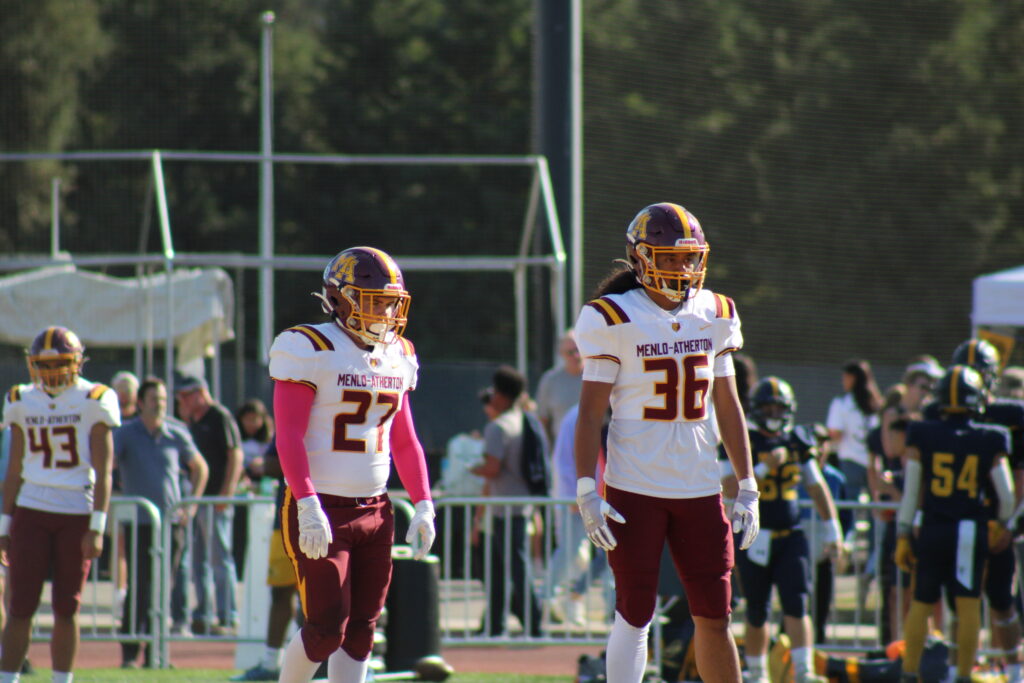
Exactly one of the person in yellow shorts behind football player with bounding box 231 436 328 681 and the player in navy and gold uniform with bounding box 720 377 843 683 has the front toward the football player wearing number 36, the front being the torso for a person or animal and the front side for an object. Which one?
the player in navy and gold uniform

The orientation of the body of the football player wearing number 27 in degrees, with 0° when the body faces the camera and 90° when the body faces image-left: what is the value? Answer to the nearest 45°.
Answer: approximately 315°

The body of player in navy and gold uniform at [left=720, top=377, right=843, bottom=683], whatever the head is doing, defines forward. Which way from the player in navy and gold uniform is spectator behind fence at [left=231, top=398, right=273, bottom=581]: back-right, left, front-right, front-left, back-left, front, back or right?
back-right

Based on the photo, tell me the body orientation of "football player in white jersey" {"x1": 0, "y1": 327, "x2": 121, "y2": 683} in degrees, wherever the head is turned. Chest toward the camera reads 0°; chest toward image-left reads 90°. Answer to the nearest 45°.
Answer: approximately 0°

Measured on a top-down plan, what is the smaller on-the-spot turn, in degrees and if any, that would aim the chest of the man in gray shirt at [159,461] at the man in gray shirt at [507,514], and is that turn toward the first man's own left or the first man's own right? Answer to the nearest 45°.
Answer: approximately 90° to the first man's own left

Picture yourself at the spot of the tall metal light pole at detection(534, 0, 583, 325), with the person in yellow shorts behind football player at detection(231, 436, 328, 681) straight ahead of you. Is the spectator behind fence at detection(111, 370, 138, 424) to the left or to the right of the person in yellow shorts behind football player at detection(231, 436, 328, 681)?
right

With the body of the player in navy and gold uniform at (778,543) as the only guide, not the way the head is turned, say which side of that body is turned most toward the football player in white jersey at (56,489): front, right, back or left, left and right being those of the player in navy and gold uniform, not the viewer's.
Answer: right

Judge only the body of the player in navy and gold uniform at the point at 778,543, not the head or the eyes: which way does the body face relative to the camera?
toward the camera

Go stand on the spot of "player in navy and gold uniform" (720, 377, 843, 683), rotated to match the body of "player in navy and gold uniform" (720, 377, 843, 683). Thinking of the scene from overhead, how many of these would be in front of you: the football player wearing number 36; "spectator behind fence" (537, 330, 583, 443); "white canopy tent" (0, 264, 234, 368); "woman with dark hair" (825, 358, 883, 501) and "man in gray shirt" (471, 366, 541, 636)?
1

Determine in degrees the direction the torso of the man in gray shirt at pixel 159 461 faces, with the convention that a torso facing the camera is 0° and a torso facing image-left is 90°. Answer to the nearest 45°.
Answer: approximately 0°

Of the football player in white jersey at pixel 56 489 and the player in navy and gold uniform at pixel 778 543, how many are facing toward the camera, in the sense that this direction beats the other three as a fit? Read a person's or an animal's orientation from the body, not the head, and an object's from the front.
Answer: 2

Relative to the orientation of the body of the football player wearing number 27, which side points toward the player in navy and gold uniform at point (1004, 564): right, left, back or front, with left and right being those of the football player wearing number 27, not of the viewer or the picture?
left
